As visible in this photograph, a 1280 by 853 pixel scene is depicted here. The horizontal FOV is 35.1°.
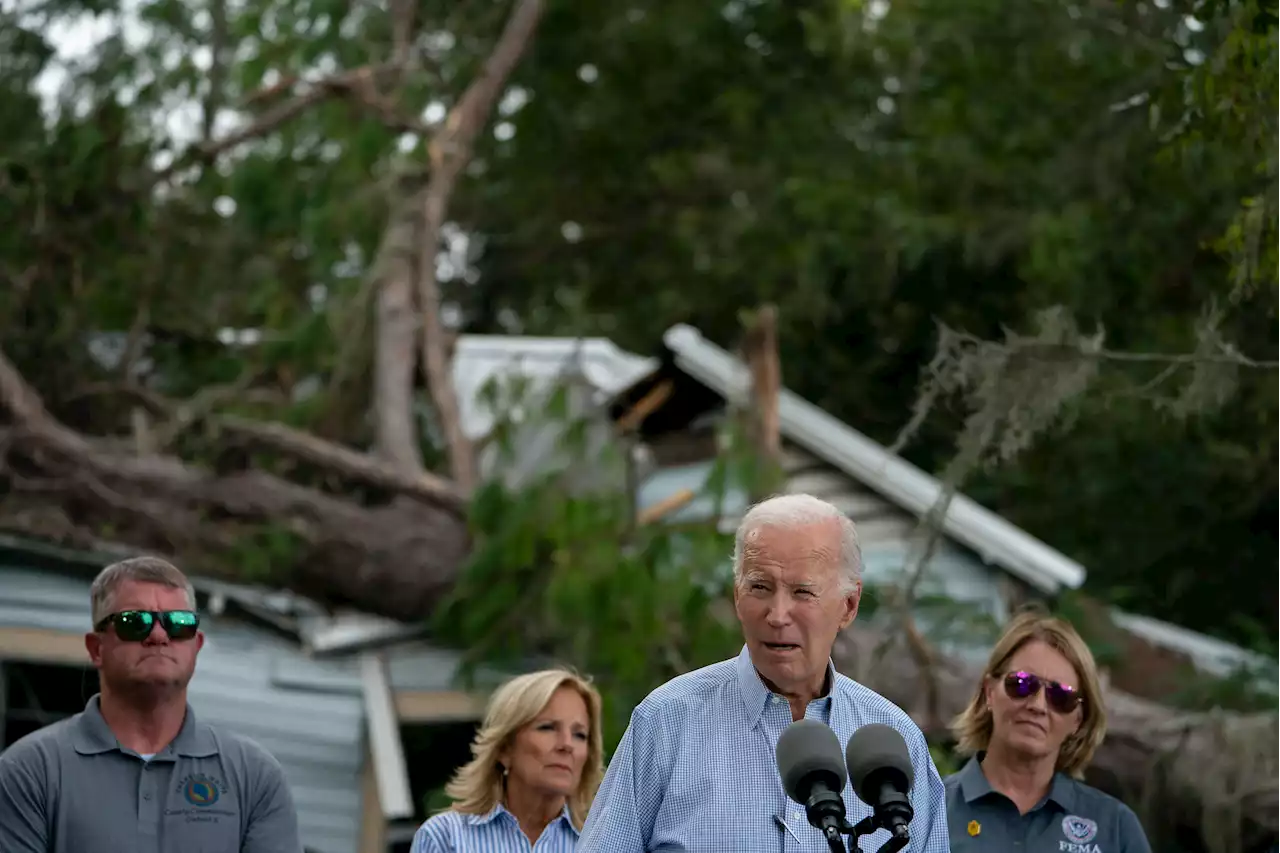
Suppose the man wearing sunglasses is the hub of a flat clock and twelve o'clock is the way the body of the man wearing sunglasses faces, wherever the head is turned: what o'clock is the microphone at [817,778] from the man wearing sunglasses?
The microphone is roughly at 11 o'clock from the man wearing sunglasses.

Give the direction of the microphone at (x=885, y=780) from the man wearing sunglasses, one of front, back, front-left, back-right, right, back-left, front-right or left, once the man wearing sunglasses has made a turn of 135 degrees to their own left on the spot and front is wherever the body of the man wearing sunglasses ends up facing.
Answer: right

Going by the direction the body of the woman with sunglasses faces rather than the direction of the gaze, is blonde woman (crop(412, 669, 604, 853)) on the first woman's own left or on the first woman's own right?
on the first woman's own right

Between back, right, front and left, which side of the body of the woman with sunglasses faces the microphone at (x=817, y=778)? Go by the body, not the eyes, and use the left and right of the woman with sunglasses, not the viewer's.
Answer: front

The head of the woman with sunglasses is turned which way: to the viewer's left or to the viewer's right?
to the viewer's left

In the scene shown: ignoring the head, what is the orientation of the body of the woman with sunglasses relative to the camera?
toward the camera

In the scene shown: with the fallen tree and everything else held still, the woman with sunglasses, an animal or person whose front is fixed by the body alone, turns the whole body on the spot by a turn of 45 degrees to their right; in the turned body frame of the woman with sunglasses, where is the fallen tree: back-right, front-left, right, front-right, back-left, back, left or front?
right

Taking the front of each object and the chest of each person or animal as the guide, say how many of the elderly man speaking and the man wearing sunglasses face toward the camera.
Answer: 2

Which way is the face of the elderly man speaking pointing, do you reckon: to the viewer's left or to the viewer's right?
to the viewer's left

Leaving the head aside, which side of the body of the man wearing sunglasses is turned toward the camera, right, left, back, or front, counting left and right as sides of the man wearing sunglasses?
front

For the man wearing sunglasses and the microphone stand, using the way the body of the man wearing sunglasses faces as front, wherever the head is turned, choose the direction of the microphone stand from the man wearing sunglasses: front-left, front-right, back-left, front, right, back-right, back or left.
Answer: front-left

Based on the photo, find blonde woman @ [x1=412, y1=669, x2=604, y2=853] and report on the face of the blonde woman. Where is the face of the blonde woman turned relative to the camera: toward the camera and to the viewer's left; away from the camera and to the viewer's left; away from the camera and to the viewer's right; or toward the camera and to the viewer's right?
toward the camera and to the viewer's right

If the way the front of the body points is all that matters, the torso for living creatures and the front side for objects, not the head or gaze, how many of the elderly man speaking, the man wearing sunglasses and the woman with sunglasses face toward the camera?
3

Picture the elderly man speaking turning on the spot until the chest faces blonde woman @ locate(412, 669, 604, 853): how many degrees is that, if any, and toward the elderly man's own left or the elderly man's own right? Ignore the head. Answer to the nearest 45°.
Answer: approximately 180°

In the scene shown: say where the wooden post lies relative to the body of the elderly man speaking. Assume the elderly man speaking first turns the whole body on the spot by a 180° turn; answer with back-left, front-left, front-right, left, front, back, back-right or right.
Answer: front

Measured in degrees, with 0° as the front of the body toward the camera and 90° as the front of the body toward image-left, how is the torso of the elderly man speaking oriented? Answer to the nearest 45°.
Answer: approximately 0°

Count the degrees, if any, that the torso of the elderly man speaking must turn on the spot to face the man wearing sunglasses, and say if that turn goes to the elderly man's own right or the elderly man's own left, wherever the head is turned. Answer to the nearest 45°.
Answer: approximately 135° to the elderly man's own right
